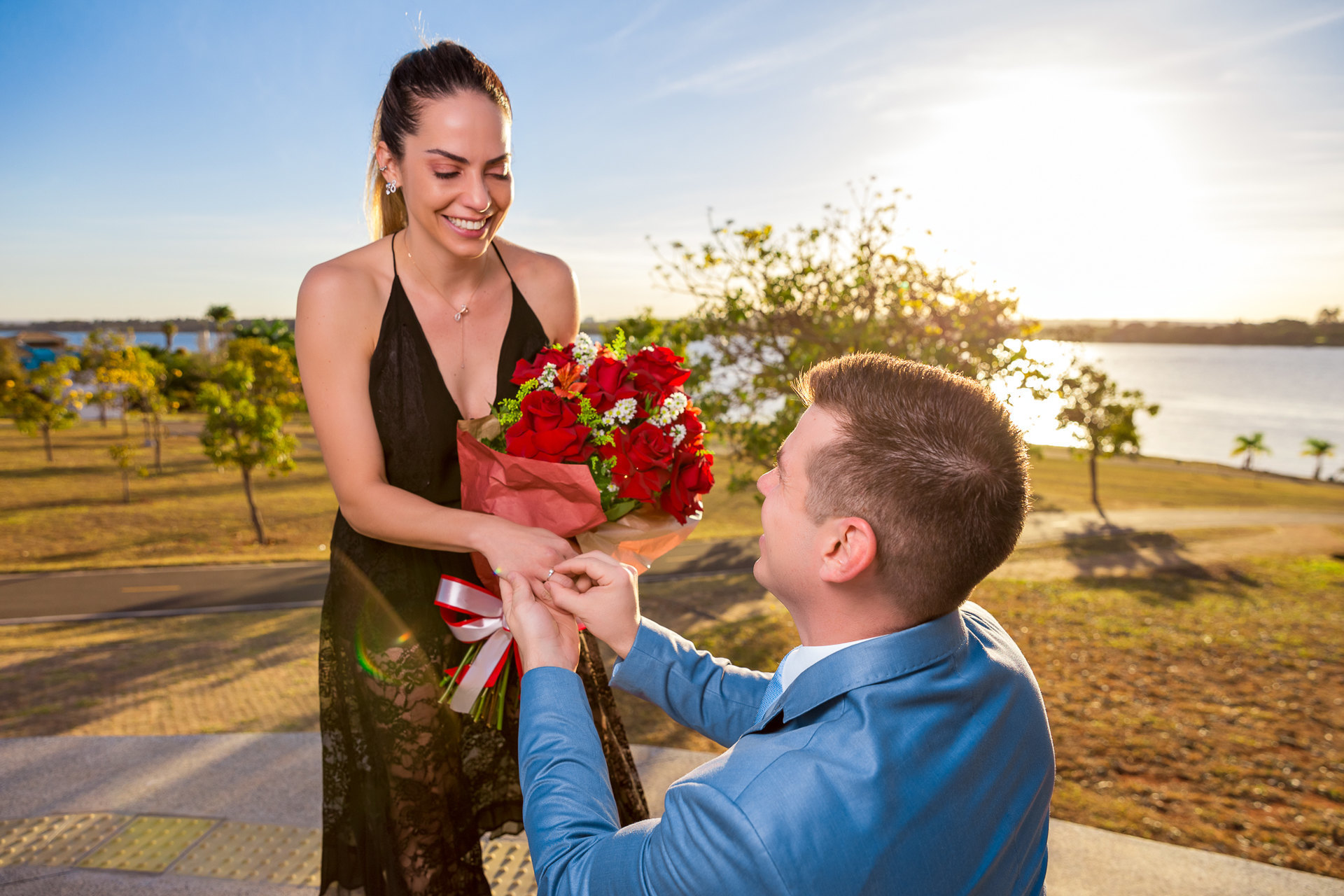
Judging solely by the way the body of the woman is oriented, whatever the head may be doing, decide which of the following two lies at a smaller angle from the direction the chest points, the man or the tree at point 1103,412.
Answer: the man

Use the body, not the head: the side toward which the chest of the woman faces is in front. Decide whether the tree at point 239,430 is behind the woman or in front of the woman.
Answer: behind

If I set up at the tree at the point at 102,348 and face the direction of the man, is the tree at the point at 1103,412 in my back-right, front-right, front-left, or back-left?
front-left

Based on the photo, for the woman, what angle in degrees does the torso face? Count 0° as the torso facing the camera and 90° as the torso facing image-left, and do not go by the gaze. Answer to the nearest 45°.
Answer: approximately 315°

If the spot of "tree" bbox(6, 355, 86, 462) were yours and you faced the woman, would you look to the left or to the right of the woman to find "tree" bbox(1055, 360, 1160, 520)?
left

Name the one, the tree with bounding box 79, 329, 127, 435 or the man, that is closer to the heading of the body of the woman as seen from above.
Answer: the man

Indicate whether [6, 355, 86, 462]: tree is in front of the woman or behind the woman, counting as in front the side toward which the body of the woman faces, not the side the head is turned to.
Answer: behind

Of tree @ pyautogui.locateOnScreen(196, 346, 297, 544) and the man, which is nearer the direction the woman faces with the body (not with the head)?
the man

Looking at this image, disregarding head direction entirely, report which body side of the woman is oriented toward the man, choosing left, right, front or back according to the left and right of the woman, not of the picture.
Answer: front

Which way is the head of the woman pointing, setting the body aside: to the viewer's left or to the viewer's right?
to the viewer's right

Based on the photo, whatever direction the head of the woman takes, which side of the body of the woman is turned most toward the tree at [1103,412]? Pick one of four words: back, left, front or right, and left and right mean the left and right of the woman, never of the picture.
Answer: left
